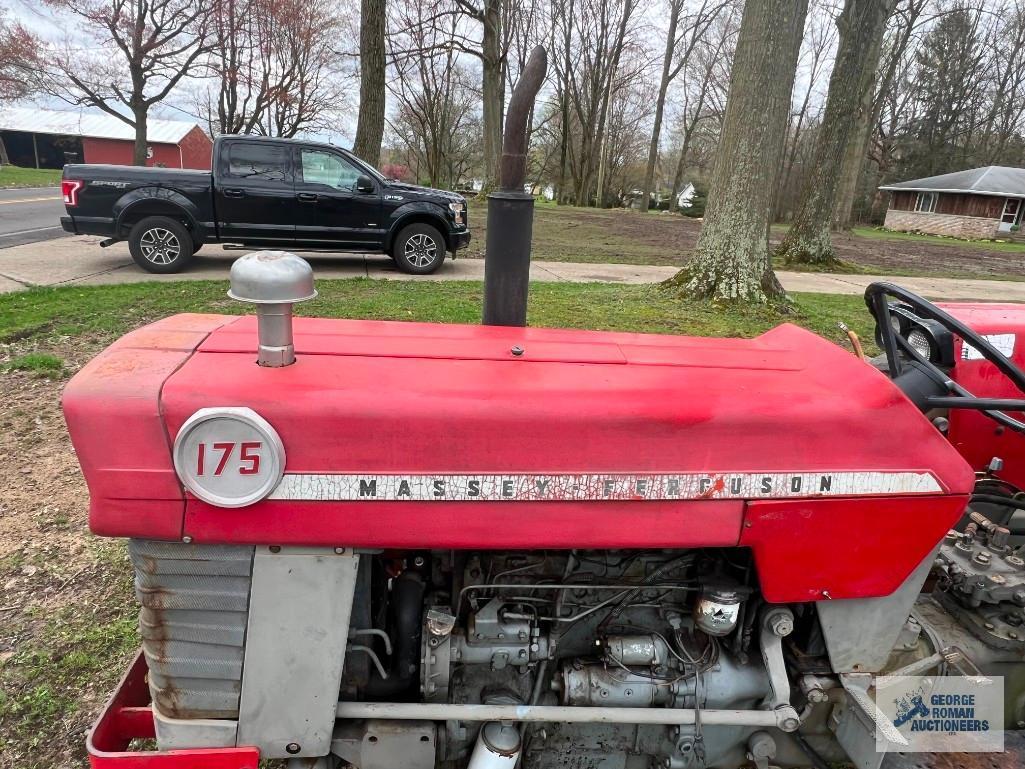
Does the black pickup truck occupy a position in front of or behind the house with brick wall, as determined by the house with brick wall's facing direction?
in front

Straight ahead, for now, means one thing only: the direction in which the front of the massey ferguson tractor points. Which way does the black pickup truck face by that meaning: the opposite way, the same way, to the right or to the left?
the opposite way

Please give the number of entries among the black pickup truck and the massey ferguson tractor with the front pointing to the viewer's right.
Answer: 1

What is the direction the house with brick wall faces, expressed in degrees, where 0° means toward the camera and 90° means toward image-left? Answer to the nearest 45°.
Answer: approximately 0°

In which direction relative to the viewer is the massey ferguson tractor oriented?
to the viewer's left

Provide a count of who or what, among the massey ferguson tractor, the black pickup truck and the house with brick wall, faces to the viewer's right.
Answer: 1

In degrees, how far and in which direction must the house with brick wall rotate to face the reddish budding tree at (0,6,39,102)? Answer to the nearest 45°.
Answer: approximately 45° to its right

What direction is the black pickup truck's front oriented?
to the viewer's right

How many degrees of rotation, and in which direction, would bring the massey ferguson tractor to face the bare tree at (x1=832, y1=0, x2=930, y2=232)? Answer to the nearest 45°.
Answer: approximately 90° to its right

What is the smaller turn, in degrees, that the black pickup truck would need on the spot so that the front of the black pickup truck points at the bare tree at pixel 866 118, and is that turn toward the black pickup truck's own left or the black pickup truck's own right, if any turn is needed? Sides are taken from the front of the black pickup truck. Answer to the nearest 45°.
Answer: approximately 45° to the black pickup truck's own left

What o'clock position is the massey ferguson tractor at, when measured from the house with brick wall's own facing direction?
The massey ferguson tractor is roughly at 12 o'clock from the house with brick wall.

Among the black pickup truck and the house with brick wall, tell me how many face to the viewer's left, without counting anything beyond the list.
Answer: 0

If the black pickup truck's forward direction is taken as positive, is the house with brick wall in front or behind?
in front
